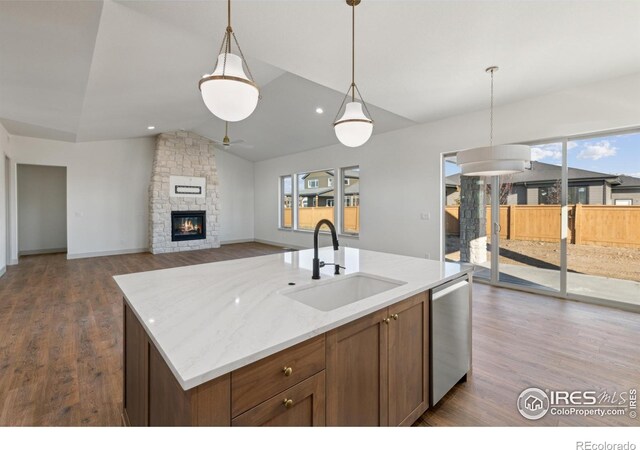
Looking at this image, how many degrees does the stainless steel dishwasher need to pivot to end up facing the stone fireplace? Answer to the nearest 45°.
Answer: approximately 180°

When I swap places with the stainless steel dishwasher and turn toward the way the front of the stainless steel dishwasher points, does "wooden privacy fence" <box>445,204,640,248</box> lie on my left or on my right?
on my left

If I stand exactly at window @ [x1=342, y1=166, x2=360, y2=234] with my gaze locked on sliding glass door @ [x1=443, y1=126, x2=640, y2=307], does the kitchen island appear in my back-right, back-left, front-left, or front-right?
front-right

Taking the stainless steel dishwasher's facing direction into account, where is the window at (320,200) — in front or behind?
behind

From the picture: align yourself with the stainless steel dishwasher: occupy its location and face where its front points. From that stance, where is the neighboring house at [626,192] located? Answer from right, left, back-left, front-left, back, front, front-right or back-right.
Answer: left

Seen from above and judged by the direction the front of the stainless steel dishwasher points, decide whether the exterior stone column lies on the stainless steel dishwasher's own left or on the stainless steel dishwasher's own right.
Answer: on the stainless steel dishwasher's own left

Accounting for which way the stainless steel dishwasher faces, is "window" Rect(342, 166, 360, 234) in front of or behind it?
behind

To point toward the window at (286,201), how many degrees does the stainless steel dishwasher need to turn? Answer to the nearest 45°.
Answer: approximately 180°

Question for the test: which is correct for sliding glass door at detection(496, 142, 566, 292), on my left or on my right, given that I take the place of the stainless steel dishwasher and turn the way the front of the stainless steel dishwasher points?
on my left

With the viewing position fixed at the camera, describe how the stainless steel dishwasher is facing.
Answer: facing the viewer and to the right of the viewer

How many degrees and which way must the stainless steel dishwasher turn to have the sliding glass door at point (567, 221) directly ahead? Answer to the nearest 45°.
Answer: approximately 90° to its left
